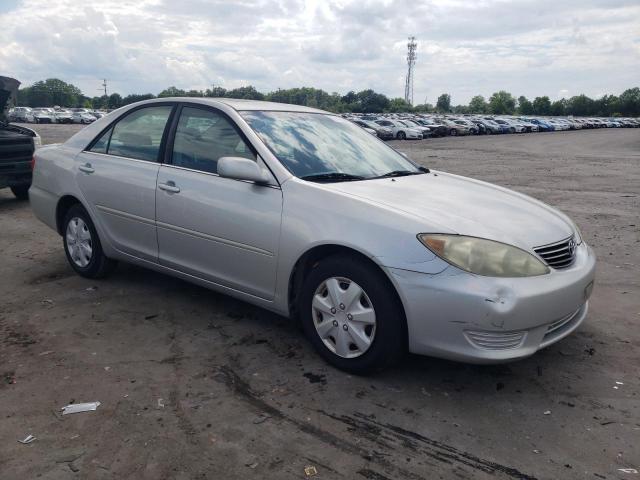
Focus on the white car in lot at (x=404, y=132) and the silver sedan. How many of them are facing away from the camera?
0

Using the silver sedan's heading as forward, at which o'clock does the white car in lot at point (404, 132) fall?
The white car in lot is roughly at 8 o'clock from the silver sedan.

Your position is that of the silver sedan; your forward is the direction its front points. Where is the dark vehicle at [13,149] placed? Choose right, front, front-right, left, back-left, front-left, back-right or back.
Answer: back

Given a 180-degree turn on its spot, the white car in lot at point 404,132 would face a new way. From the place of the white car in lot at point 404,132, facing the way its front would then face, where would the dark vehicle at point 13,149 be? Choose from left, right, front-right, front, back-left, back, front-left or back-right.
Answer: back-left
